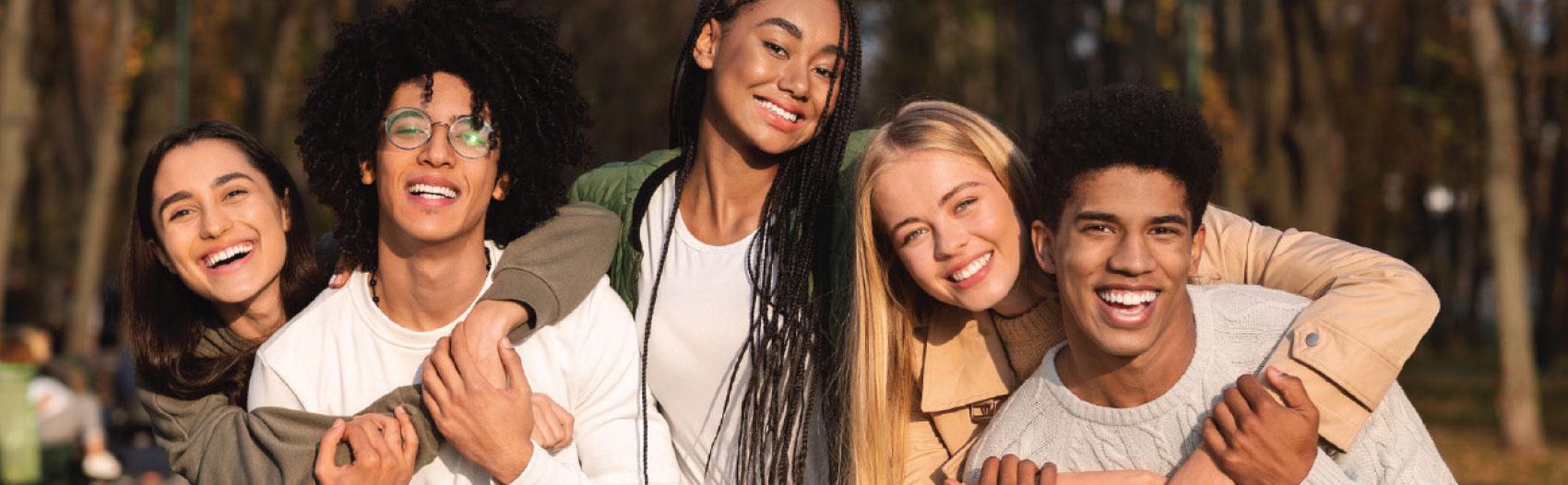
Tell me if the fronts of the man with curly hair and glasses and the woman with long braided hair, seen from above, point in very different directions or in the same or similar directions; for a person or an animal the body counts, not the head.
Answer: same or similar directions

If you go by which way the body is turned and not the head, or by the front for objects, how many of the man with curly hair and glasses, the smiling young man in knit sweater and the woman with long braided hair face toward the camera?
3

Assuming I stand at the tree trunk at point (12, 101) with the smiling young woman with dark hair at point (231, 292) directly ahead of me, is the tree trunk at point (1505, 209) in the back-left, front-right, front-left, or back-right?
front-left

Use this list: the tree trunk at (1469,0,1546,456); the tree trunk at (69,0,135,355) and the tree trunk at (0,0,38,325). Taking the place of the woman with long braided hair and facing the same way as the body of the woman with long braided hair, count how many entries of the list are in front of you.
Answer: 0

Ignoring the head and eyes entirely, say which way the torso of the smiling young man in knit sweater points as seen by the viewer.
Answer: toward the camera

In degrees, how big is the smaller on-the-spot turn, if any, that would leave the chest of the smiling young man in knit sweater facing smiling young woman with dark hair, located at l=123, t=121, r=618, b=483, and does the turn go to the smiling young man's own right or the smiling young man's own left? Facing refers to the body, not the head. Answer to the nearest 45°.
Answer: approximately 90° to the smiling young man's own right

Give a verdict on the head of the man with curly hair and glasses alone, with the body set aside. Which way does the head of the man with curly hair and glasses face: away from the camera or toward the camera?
toward the camera

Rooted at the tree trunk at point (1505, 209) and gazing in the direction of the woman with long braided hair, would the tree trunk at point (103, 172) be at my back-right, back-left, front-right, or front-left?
front-right

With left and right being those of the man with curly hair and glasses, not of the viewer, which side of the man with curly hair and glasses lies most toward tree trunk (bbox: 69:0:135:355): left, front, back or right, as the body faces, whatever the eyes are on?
back

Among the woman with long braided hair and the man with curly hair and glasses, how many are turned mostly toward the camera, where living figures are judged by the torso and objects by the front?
2

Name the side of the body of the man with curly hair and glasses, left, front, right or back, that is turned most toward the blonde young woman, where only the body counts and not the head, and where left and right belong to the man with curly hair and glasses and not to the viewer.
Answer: left

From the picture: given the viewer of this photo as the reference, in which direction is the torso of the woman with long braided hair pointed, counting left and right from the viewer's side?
facing the viewer

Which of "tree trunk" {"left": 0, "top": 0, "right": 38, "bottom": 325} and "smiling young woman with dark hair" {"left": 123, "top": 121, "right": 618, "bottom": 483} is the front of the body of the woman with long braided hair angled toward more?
the smiling young woman with dark hair

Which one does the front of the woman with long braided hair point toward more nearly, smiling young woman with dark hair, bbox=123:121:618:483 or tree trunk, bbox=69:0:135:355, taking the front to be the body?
the smiling young woman with dark hair

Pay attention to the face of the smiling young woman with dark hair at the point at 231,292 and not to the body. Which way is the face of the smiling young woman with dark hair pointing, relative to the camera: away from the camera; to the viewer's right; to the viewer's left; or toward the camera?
toward the camera
